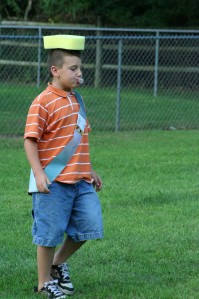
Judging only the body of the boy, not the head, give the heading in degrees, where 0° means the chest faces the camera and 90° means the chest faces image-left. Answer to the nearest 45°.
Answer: approximately 315°

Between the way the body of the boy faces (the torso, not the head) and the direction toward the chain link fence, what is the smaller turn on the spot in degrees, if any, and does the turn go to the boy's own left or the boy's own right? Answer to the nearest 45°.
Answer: approximately 135° to the boy's own left

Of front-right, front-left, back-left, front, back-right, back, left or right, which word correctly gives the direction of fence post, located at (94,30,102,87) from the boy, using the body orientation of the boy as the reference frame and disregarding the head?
back-left
